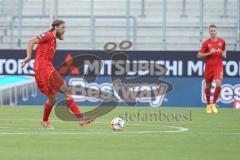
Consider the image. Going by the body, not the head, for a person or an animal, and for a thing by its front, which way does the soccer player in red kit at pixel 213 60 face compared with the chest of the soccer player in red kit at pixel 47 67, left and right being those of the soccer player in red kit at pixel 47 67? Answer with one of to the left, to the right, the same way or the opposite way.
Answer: to the right

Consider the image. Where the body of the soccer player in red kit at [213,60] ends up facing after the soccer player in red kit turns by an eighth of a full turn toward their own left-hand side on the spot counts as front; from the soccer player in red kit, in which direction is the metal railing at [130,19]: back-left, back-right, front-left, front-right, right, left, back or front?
back

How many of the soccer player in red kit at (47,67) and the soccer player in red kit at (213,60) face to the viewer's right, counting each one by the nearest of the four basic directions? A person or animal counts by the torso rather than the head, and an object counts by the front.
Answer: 1

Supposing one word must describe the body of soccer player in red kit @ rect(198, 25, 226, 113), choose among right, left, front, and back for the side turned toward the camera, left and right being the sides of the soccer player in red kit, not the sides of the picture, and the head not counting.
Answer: front

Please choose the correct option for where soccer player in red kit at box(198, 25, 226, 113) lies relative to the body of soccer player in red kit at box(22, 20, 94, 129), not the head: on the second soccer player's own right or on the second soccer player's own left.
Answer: on the second soccer player's own left

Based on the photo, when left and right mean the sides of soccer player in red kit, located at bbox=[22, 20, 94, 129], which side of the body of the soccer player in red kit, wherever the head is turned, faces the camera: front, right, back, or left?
right

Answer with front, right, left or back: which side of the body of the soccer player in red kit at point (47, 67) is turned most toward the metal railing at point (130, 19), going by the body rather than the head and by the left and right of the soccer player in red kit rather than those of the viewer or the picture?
left
